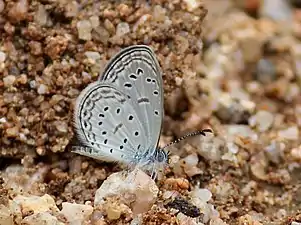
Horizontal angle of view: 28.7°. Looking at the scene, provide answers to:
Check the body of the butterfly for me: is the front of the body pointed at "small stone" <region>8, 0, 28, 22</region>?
no

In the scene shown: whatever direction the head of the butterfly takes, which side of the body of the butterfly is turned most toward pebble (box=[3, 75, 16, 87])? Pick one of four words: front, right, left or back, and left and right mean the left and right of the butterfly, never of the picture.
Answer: back

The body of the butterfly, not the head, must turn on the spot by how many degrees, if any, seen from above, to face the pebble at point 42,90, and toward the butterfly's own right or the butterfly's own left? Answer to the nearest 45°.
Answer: approximately 180°

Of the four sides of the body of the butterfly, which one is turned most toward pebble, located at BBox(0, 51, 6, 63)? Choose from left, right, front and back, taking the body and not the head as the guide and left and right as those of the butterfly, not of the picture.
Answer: back

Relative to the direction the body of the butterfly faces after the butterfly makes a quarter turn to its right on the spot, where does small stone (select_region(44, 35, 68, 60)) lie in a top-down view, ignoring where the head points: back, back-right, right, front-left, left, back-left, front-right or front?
right

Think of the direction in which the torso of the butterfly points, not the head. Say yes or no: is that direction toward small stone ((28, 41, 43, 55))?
no

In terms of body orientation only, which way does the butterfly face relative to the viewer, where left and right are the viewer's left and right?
facing to the right of the viewer

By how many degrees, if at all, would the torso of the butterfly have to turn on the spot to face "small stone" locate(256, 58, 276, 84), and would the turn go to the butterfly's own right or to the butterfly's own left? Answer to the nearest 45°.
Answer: approximately 45° to the butterfly's own left

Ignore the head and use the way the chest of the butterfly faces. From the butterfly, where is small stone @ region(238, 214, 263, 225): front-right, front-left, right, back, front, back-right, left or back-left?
front

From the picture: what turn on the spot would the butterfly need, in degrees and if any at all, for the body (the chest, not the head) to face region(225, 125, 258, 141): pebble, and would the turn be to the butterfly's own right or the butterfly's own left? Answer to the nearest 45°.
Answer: approximately 45° to the butterfly's own left
